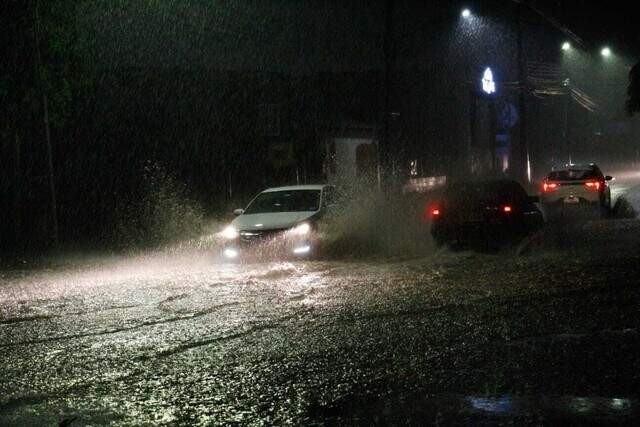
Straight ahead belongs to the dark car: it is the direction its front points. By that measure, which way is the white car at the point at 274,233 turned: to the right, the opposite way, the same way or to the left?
the opposite way

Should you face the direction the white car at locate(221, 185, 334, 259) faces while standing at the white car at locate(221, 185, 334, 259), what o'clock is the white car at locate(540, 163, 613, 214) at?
the white car at locate(540, 163, 613, 214) is roughly at 6 o'clock from the white car at locate(221, 185, 334, 259).

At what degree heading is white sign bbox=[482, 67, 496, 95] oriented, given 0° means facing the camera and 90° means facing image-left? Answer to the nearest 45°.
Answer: approximately 0°

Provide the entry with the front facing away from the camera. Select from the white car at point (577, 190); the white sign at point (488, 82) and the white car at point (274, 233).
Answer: the white car at point (577, 190)

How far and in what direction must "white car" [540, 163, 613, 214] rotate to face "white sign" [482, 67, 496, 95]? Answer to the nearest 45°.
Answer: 0° — it already faces it

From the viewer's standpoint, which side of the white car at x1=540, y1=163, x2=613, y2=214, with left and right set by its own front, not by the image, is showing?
back

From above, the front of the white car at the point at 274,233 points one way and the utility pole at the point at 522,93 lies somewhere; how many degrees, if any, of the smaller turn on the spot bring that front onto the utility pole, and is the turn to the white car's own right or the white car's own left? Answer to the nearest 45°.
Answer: approximately 180°

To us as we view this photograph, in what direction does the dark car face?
facing away from the viewer and to the right of the viewer

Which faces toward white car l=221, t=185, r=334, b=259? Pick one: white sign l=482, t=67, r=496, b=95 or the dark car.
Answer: the white sign

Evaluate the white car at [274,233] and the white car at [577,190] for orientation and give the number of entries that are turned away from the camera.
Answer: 1

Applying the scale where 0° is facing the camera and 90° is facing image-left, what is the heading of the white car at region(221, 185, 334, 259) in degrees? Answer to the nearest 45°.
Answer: approximately 45°
